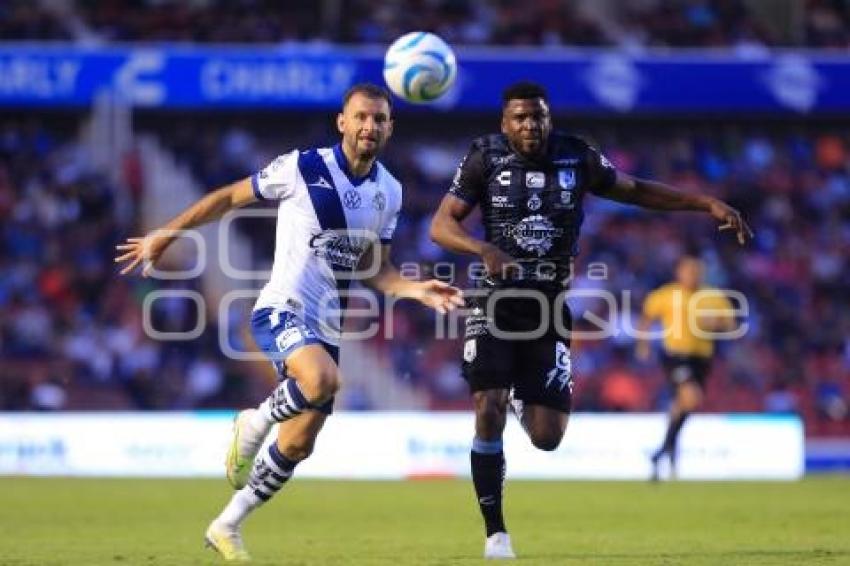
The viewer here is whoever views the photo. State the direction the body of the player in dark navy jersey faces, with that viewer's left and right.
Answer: facing the viewer

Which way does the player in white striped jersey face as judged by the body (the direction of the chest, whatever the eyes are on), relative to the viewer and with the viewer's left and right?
facing the viewer and to the right of the viewer

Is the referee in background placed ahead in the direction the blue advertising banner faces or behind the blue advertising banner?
ahead

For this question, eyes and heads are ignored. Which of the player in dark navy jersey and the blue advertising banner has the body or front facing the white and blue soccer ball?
the blue advertising banner

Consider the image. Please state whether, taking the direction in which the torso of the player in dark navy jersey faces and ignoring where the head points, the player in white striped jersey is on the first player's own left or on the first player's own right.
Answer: on the first player's own right

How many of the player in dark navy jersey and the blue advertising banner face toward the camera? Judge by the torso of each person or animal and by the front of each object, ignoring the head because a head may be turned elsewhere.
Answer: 2

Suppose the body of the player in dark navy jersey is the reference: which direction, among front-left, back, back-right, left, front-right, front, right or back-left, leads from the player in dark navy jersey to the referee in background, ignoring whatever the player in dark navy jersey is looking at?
back

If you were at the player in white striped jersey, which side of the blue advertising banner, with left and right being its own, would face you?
front

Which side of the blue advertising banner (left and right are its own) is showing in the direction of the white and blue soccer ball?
front

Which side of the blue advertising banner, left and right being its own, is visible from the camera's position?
front

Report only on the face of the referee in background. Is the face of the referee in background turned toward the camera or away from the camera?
toward the camera

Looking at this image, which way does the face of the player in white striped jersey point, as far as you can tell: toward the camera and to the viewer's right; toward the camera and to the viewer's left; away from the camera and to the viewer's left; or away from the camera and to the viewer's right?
toward the camera and to the viewer's right
